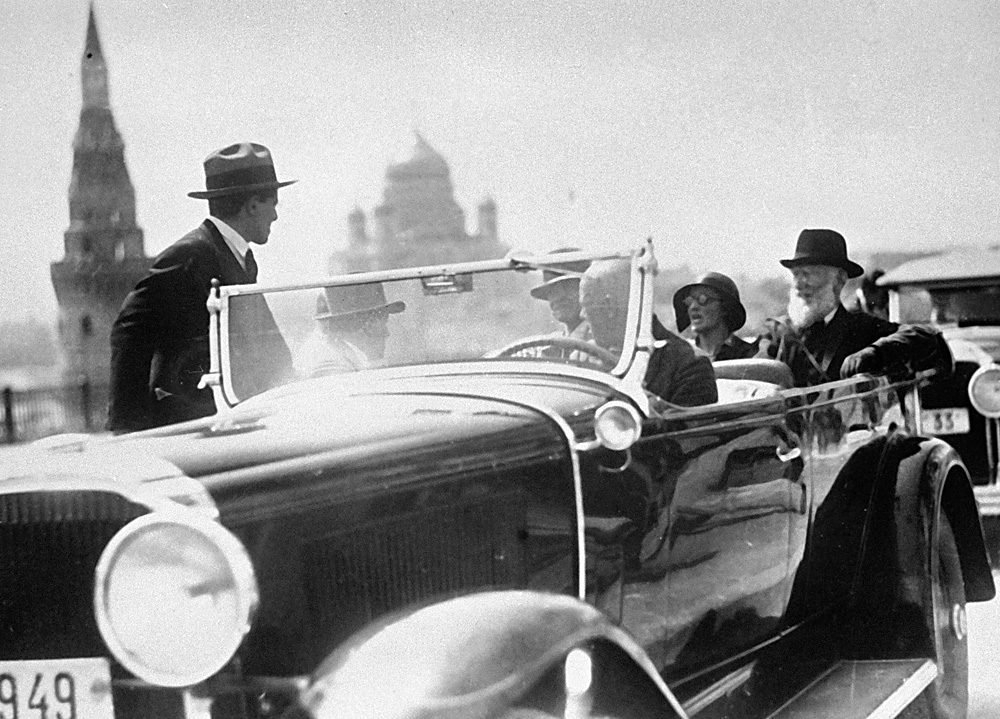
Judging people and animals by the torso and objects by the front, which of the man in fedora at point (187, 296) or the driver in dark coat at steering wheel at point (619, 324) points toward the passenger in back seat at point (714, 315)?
the man in fedora

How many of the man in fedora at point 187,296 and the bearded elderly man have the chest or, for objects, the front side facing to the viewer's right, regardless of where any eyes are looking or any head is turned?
1

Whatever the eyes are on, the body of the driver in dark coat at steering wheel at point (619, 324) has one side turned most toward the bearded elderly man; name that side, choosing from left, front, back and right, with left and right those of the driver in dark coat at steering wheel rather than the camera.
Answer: back

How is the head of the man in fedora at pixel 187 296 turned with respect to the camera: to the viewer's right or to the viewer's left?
to the viewer's right

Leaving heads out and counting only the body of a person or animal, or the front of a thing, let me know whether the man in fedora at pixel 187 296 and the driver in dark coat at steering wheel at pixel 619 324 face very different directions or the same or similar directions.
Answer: very different directions

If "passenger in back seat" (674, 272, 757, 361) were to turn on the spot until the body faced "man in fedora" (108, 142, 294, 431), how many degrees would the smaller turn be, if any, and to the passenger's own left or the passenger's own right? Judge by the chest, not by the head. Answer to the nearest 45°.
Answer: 0° — they already face them

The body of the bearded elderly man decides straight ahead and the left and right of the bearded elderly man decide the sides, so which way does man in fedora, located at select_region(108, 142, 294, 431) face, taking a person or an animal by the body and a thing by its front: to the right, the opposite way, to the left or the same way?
the opposite way

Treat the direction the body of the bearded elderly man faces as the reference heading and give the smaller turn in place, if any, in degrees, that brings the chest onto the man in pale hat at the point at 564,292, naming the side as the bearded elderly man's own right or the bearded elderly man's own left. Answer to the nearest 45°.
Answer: approximately 90° to the bearded elderly man's own right

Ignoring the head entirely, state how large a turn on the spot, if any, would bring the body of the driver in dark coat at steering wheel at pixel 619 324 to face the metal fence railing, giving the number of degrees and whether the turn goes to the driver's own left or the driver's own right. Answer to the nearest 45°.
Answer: approximately 90° to the driver's own right

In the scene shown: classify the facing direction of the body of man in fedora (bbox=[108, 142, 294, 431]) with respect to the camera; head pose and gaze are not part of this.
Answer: to the viewer's right
